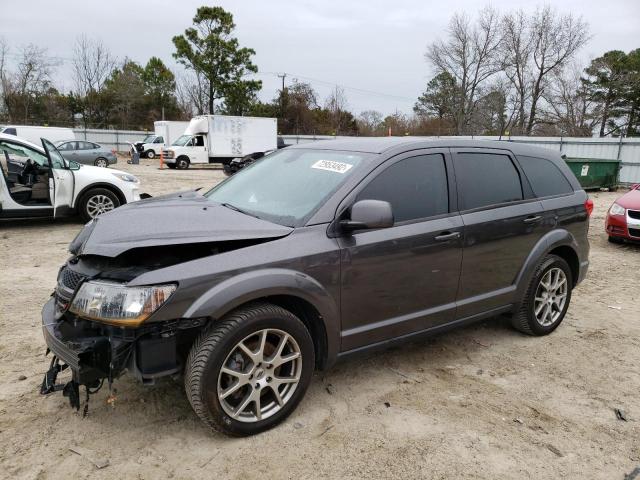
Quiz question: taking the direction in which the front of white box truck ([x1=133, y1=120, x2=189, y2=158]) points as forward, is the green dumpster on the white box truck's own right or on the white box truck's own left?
on the white box truck's own left

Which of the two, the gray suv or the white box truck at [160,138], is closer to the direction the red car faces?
the gray suv

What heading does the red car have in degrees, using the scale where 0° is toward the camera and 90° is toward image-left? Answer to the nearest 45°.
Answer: approximately 45°

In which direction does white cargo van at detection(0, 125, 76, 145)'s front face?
to the viewer's left

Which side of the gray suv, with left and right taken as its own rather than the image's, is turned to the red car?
back

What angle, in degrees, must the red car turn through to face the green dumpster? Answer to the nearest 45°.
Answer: approximately 135° to its right

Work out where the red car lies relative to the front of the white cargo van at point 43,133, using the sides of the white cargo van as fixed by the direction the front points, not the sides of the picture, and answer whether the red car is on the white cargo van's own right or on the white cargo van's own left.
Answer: on the white cargo van's own left

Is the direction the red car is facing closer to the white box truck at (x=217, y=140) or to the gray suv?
the gray suv

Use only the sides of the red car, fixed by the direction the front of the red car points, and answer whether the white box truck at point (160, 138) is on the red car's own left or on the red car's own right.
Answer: on the red car's own right

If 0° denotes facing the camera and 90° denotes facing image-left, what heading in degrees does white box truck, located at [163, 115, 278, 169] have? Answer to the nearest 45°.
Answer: approximately 45°
